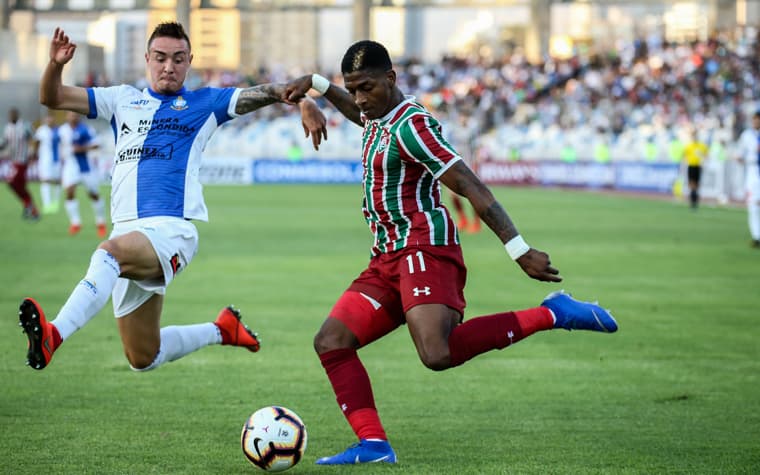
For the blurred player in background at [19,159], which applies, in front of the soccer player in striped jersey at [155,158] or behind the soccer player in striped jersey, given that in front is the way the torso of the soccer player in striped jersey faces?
behind

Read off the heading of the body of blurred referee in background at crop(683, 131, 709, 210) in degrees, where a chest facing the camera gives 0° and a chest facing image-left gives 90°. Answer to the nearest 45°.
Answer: approximately 0°

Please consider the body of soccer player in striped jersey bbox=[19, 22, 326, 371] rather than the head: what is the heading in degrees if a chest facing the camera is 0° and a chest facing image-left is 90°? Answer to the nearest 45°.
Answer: approximately 0°

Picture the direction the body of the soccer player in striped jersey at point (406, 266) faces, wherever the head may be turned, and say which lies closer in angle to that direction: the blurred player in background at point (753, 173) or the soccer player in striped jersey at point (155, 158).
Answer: the soccer player in striped jersey

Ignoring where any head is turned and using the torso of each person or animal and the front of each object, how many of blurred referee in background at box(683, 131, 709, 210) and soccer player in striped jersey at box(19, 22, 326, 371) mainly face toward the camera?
2

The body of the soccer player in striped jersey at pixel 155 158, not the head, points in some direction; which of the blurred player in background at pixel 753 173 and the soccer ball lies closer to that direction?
the soccer ball

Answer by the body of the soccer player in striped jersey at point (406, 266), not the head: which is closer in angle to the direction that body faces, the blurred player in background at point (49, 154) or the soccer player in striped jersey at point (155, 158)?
the soccer player in striped jersey

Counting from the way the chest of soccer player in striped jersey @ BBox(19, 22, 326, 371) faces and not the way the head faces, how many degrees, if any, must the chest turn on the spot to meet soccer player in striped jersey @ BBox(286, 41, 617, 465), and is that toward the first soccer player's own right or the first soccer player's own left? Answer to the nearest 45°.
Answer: approximately 45° to the first soccer player's own left
